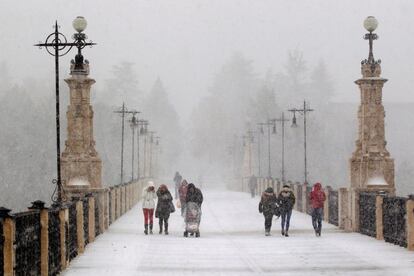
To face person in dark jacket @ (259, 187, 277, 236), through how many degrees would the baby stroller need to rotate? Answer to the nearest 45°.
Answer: approximately 90° to its left

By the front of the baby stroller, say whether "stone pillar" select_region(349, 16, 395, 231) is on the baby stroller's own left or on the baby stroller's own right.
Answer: on the baby stroller's own left

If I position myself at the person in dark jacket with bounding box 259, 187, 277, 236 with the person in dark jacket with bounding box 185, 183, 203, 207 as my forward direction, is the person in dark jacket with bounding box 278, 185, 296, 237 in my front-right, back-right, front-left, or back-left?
back-left

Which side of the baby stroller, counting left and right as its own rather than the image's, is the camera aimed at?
front

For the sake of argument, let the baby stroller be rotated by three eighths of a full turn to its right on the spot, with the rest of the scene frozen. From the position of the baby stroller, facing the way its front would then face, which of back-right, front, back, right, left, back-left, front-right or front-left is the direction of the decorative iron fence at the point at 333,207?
right

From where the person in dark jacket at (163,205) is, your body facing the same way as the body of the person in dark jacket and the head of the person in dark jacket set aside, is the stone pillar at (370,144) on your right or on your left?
on your left

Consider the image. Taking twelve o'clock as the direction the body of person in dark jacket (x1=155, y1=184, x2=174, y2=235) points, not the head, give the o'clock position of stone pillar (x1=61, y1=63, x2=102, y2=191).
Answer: The stone pillar is roughly at 4 o'clock from the person in dark jacket.

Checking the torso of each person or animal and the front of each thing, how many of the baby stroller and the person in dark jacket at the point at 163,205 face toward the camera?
2

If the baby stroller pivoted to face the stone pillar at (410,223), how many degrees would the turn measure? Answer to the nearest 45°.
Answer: approximately 45° to its left

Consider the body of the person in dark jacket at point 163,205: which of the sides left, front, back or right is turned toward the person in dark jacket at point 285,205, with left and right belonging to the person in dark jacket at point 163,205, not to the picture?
left

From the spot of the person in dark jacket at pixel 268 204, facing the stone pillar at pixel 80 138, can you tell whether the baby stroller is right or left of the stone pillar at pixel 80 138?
left

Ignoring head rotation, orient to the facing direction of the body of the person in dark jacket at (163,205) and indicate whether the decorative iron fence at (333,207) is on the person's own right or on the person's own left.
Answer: on the person's own left

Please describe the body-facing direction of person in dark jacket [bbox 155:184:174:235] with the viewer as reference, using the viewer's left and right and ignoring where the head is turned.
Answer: facing the viewer

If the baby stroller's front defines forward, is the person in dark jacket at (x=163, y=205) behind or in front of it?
behind

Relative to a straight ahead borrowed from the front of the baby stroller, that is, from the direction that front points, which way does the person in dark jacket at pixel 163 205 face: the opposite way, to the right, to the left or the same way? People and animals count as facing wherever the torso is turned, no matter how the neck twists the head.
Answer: the same way

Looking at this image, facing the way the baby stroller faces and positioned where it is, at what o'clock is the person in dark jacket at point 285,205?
The person in dark jacket is roughly at 9 o'clock from the baby stroller.
